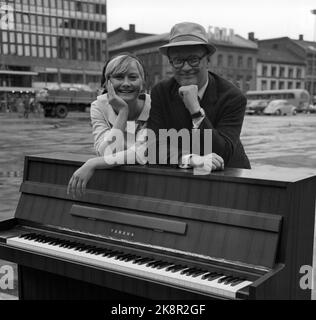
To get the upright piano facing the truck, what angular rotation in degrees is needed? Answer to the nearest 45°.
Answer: approximately 135° to its right

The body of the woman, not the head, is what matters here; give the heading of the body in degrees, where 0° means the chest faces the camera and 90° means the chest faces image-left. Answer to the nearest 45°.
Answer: approximately 0°

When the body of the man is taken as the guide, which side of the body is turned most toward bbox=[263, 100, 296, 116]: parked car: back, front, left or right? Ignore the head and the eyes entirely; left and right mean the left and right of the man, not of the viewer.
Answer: back

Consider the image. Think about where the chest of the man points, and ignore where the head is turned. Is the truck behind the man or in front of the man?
behind

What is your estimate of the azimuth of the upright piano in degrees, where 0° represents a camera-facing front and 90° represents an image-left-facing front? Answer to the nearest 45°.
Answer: approximately 45°

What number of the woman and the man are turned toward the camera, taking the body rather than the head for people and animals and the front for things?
2

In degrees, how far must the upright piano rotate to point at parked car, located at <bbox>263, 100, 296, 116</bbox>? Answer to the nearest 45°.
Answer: approximately 135° to its right

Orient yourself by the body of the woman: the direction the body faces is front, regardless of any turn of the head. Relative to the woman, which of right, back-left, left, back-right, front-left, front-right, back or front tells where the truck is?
back
